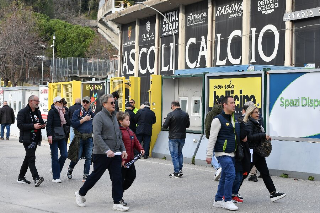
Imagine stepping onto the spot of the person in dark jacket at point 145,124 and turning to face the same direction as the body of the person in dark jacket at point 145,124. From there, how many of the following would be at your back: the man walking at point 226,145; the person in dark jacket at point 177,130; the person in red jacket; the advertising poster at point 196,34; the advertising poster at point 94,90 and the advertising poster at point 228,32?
3

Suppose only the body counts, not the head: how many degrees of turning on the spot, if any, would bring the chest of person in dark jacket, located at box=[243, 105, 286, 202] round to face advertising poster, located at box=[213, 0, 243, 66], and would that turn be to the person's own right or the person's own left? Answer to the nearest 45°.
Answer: approximately 90° to the person's own left

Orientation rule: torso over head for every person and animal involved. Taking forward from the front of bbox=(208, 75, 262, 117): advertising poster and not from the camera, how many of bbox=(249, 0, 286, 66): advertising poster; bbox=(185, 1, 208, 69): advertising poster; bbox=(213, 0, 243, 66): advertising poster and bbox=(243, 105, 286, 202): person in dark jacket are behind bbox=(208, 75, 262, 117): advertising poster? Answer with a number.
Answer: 3

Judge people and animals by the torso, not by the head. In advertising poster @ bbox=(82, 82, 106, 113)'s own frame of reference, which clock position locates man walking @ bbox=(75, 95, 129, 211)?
The man walking is roughly at 12 o'clock from the advertising poster.

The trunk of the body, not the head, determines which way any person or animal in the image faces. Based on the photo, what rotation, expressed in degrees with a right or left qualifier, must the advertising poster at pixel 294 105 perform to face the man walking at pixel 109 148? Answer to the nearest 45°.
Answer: approximately 45° to its right

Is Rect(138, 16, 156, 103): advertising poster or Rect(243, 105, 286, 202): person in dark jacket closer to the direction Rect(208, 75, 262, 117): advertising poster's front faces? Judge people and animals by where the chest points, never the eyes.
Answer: the person in dark jacket

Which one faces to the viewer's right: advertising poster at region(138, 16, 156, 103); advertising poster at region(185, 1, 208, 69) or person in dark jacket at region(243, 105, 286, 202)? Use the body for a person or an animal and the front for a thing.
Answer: the person in dark jacket

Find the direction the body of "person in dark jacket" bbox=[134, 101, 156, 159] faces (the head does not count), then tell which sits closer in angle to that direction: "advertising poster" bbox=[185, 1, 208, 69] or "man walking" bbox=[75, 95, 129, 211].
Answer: the advertising poster

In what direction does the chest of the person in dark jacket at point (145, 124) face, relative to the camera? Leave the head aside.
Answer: away from the camera
